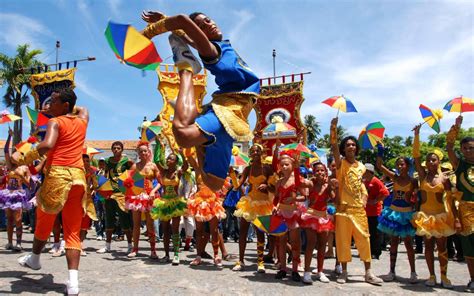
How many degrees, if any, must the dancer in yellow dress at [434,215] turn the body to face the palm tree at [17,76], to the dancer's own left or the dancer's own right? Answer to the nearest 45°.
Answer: approximately 135° to the dancer's own right

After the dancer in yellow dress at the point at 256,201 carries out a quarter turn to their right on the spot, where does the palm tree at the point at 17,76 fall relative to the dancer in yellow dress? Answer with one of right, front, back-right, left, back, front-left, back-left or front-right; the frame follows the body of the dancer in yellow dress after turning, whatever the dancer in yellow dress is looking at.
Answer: front-right

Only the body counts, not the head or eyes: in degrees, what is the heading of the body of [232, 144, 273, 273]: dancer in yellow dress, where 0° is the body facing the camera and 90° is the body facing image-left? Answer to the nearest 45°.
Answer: approximately 0°

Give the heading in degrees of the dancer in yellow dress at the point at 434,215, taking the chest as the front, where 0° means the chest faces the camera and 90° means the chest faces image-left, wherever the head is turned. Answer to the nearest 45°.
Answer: approximately 0°

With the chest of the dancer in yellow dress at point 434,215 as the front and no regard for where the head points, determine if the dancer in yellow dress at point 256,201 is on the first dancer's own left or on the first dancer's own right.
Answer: on the first dancer's own right

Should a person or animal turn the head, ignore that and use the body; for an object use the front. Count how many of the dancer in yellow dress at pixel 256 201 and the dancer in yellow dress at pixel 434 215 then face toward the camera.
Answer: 2
